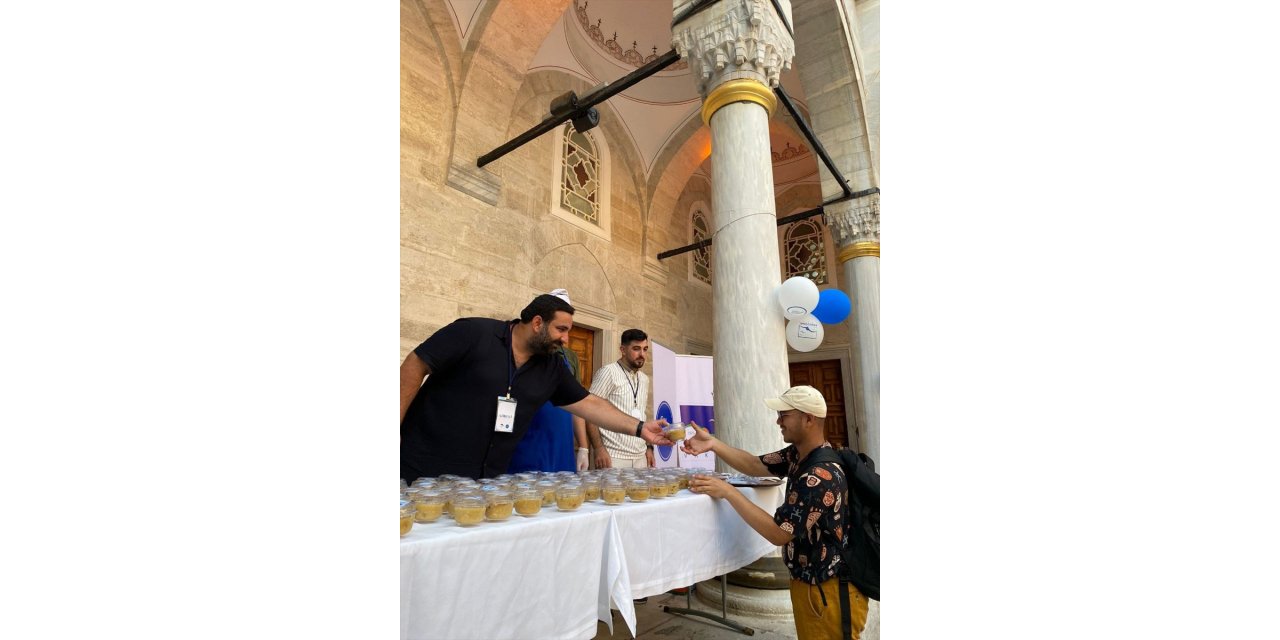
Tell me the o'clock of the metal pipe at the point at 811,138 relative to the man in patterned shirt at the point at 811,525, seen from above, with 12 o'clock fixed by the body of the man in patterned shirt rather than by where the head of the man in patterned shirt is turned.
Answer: The metal pipe is roughly at 3 o'clock from the man in patterned shirt.

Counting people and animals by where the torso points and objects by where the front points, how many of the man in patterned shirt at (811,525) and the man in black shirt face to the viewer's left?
1

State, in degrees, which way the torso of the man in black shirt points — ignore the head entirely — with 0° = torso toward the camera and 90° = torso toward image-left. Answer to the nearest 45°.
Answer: approximately 315°

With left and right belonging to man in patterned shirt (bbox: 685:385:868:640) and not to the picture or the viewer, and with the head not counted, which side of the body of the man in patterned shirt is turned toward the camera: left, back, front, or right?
left

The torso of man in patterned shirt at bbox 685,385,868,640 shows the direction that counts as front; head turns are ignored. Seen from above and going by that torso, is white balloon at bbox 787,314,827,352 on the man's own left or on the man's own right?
on the man's own right

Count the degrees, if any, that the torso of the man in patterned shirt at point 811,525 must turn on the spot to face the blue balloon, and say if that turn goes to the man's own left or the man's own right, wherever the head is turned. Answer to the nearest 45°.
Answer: approximately 90° to the man's own right

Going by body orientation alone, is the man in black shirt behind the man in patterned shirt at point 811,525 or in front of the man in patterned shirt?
in front

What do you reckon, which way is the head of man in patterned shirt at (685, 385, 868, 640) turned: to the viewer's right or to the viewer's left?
to the viewer's left

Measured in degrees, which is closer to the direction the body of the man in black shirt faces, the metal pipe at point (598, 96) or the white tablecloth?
the white tablecloth

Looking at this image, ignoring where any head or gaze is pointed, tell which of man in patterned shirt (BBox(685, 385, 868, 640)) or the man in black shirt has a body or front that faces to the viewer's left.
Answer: the man in patterned shirt

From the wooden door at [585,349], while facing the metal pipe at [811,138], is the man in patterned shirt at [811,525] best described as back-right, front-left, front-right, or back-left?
front-right

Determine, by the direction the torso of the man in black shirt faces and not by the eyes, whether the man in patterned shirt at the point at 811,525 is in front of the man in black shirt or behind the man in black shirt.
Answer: in front

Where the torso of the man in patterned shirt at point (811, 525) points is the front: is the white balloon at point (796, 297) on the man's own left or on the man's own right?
on the man's own right

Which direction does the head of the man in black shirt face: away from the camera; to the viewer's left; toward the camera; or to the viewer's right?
to the viewer's right

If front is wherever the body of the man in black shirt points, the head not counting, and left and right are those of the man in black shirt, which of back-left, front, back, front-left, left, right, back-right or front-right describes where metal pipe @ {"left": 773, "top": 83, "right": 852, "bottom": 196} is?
left
